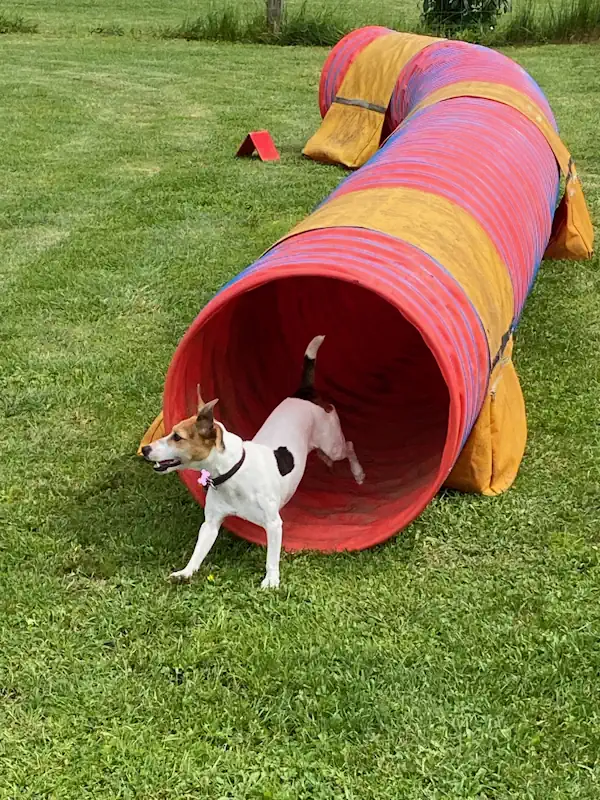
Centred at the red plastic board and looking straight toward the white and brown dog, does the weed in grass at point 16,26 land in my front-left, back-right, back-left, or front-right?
back-right

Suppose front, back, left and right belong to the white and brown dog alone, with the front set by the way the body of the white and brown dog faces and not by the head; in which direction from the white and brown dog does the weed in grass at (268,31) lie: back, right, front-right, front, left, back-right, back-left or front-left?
back-right

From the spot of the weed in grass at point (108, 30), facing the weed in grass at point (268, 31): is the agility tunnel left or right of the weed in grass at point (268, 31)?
right

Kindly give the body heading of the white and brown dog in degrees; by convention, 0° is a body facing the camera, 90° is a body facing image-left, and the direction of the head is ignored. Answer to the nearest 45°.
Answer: approximately 45°

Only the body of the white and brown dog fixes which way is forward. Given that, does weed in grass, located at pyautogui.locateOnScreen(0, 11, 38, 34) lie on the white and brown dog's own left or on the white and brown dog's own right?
on the white and brown dog's own right

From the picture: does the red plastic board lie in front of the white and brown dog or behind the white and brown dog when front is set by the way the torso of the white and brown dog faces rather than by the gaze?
behind

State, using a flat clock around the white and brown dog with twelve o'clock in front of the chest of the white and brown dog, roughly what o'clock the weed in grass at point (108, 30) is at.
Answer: The weed in grass is roughly at 4 o'clock from the white and brown dog.
